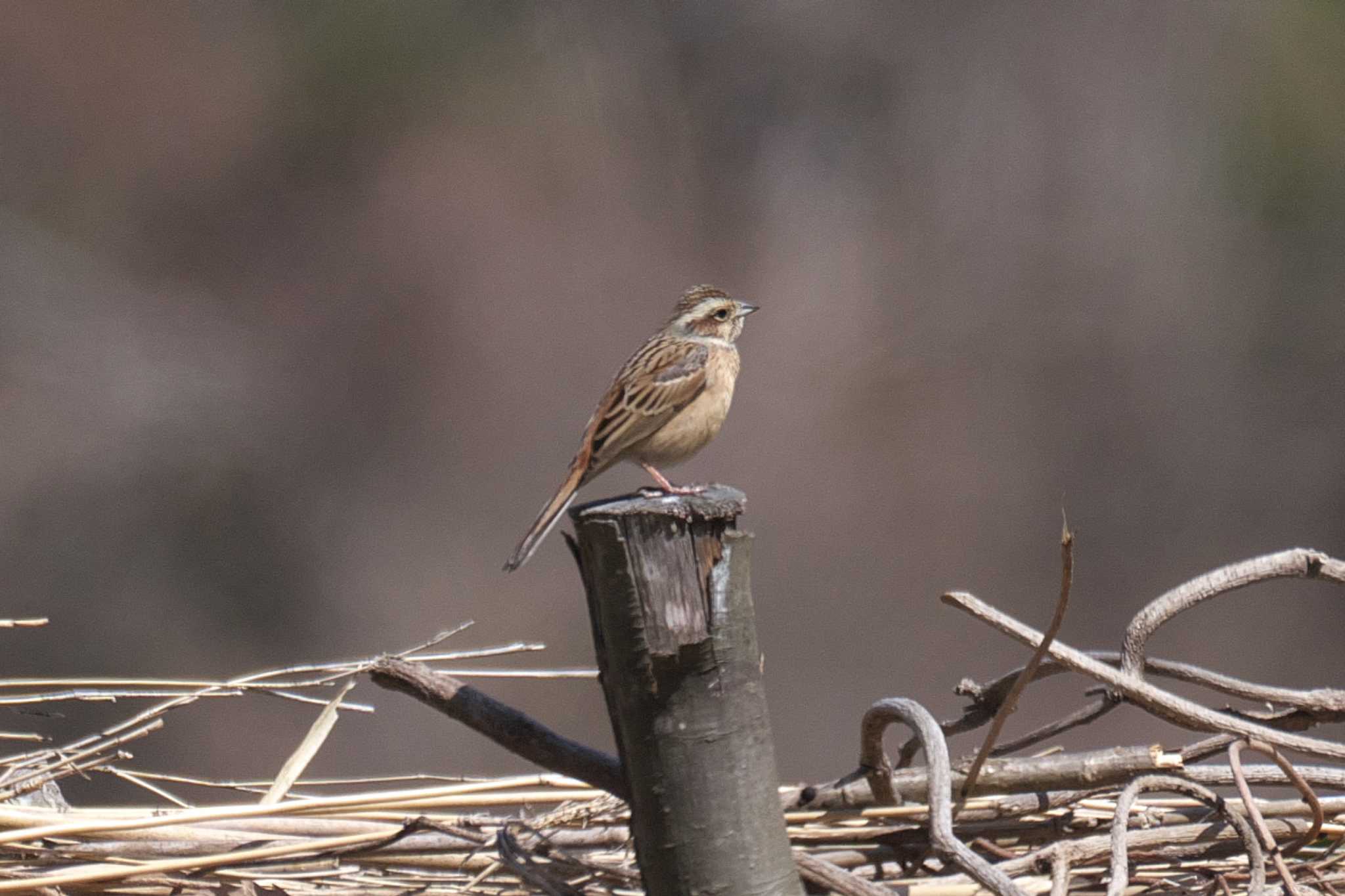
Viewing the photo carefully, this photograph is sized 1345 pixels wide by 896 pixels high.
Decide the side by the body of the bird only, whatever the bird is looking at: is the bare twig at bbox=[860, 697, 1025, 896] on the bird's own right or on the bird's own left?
on the bird's own right

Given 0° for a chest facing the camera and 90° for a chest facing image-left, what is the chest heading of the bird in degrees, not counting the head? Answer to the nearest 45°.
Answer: approximately 270°
